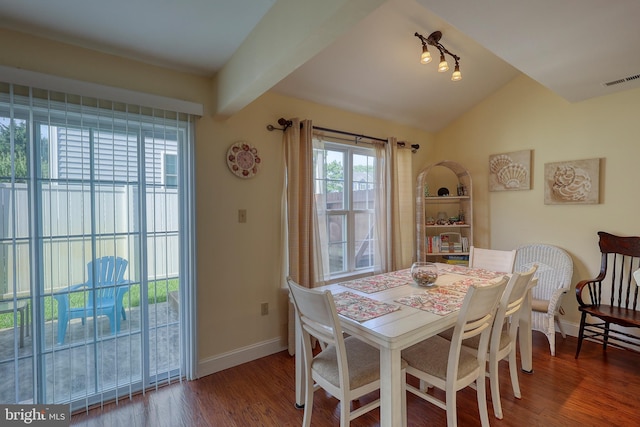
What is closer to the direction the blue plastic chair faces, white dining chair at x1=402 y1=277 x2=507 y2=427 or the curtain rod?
the white dining chair

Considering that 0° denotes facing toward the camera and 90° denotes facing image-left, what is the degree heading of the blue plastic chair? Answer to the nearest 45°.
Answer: approximately 45°

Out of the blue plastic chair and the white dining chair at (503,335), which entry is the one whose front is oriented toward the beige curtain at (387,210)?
the white dining chair

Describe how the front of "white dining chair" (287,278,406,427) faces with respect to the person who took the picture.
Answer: facing away from the viewer and to the right of the viewer

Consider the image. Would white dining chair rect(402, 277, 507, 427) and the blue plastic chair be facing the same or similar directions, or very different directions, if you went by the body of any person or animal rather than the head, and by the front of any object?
very different directions

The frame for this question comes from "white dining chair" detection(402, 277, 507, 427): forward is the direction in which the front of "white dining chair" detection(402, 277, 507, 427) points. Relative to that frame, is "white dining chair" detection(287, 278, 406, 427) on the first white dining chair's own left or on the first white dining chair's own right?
on the first white dining chair's own left

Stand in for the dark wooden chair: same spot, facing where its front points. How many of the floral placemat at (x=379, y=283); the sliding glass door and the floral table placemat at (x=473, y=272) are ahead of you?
3

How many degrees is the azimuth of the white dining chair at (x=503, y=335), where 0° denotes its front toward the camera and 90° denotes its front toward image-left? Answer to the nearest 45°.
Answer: approximately 135°

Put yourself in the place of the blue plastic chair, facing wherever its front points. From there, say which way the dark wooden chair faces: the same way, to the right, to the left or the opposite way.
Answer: to the right
